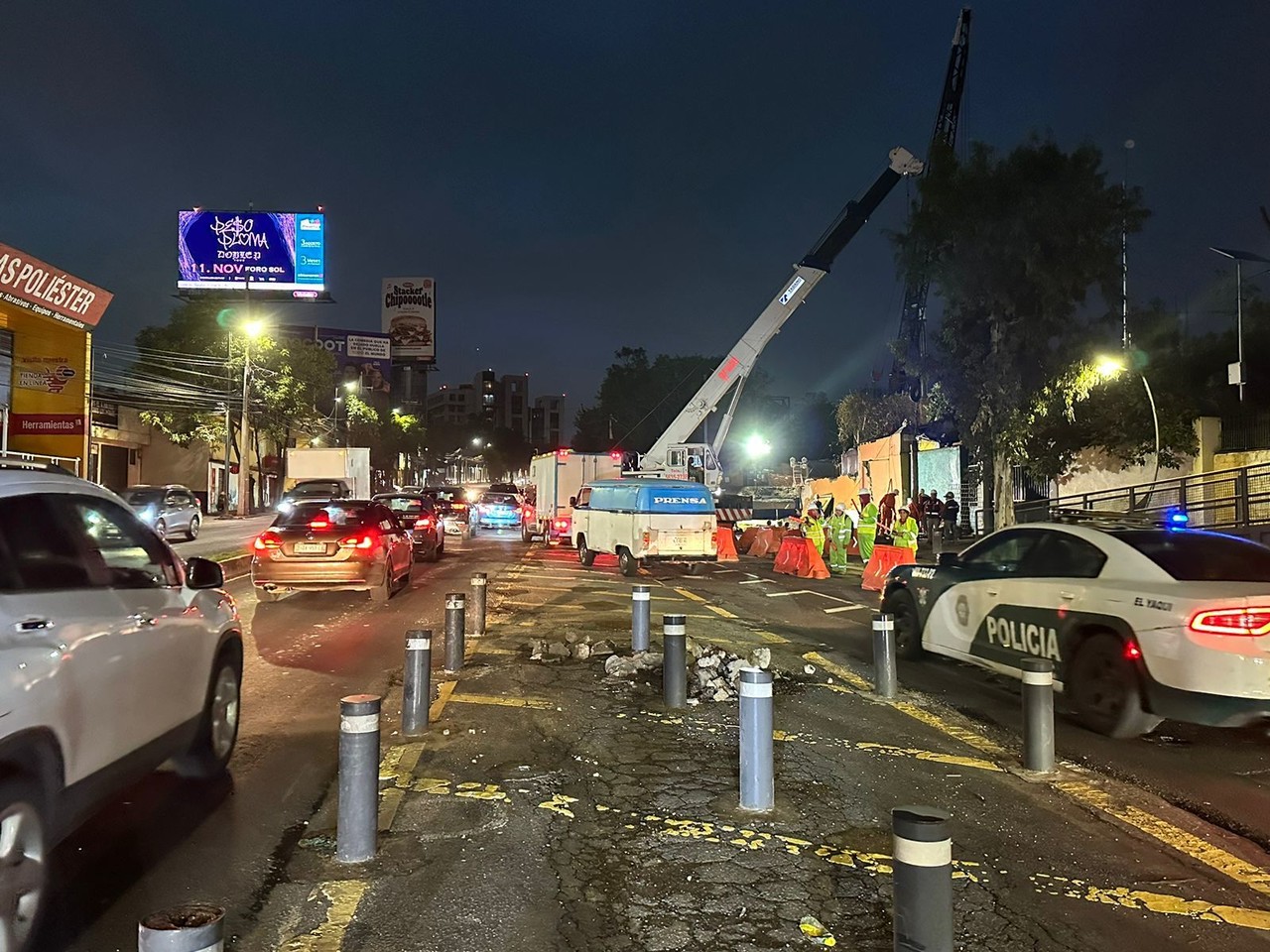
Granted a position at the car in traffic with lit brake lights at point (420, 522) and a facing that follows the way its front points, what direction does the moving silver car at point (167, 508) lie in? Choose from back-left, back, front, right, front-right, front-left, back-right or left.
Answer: front-left

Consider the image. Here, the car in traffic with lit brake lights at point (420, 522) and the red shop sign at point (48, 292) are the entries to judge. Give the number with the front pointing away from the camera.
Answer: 1

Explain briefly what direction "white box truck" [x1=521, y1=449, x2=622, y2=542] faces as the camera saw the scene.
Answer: facing away from the viewer and to the left of the viewer

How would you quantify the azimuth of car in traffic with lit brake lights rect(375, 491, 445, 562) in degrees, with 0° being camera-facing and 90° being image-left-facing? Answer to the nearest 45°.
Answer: approximately 180°

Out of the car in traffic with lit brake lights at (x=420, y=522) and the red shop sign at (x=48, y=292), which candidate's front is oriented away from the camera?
the car in traffic with lit brake lights

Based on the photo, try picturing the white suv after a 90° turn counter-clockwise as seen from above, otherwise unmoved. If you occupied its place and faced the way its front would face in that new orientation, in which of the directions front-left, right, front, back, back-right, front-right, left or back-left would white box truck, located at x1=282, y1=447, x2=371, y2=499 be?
front-right

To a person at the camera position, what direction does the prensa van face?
facing away from the viewer and to the left of the viewer

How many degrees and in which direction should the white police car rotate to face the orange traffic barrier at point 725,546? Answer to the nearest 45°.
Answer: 0° — it already faces it

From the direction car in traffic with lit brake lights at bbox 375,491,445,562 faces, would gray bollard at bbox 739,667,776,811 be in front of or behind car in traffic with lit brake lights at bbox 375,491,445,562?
behind

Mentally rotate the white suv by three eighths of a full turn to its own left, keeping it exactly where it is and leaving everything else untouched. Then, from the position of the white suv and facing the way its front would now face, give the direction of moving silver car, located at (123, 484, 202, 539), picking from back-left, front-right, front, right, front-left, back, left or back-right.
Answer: right

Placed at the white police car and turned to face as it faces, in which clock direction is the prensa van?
The prensa van is roughly at 12 o'clock from the white police car.

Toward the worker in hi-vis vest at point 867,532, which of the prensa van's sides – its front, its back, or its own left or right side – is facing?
right

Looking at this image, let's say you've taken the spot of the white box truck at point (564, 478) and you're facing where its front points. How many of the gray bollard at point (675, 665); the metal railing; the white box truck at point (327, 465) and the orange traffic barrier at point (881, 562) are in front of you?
1

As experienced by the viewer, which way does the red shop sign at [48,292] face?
facing the viewer and to the right of the viewer

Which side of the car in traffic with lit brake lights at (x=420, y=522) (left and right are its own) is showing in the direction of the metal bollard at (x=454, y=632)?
back

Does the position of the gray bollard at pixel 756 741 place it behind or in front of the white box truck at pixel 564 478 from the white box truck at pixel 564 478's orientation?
behind
